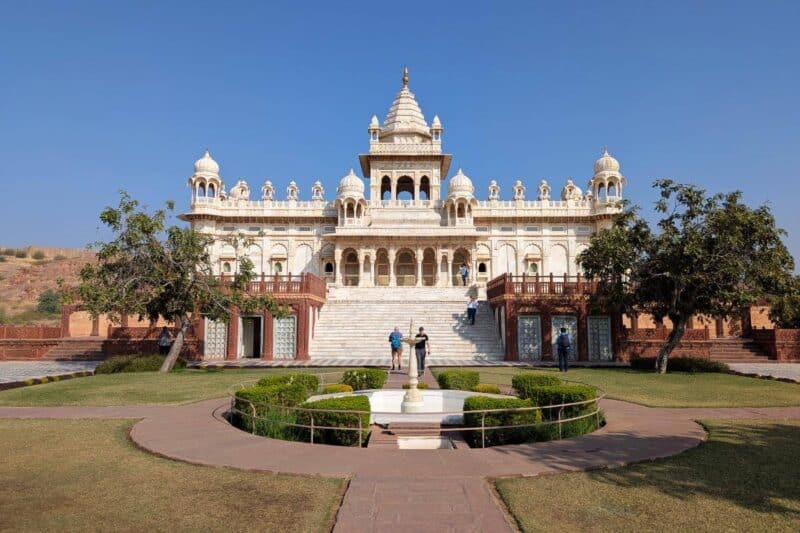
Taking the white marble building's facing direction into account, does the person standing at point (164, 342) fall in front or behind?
in front

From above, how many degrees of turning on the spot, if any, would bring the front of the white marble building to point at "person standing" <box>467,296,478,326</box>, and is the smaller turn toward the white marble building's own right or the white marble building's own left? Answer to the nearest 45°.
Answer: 0° — it already faces them

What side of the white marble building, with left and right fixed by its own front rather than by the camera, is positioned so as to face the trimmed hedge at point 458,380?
front

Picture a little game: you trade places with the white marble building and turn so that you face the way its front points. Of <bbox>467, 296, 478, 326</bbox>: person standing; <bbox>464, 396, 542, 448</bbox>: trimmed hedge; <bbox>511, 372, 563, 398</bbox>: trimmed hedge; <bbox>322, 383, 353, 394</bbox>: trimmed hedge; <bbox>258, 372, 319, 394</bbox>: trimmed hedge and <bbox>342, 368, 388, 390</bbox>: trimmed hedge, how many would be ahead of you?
6

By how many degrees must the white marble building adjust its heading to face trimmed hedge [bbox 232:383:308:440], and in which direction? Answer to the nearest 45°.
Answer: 0° — it already faces it

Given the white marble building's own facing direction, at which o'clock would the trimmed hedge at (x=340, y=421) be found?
The trimmed hedge is roughly at 12 o'clock from the white marble building.

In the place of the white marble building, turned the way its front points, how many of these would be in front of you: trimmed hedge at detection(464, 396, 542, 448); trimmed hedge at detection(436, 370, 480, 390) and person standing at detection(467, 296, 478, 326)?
3

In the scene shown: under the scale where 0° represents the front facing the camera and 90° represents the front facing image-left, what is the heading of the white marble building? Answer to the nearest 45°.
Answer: approximately 0°

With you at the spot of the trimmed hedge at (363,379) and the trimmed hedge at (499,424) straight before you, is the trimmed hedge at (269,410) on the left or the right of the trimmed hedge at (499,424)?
right

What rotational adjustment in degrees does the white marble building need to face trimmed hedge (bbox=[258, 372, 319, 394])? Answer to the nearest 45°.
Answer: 0° — it already faces it

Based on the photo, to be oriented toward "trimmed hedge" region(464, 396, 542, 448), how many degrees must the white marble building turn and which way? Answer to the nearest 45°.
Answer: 0° — it already faces it

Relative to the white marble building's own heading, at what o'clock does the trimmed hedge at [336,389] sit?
The trimmed hedge is roughly at 12 o'clock from the white marble building.

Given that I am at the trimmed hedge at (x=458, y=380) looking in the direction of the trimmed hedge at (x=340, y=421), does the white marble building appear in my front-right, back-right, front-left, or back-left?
back-right

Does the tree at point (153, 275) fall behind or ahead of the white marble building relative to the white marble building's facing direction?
ahead

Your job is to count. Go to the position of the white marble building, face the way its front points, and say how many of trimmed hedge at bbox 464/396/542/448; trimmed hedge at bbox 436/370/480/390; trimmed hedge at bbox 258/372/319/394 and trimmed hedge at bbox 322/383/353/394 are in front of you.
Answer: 4

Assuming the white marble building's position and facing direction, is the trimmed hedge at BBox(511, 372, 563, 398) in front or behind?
in front
